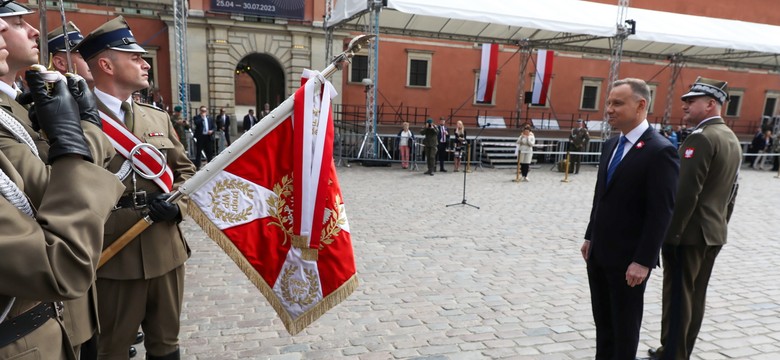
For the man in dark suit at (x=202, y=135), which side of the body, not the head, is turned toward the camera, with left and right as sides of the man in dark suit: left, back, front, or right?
front

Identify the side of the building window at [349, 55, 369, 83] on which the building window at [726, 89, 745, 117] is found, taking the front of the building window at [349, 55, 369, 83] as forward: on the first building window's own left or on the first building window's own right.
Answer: on the first building window's own left

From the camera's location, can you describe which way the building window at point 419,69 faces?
facing the viewer

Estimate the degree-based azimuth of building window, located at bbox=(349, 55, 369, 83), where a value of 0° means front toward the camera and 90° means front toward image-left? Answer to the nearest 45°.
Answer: approximately 0°

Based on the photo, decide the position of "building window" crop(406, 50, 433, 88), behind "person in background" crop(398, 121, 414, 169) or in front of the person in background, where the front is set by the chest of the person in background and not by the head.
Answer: behind

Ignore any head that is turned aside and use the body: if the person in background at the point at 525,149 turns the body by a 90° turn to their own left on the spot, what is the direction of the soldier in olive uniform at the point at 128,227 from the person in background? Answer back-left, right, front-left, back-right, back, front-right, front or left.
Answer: right

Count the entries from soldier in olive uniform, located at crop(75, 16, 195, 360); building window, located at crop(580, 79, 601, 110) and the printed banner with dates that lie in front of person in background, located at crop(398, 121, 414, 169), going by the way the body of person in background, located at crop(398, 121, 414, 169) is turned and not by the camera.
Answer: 1

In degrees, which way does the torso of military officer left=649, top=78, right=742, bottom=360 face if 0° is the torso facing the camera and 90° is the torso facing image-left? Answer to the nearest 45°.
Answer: approximately 135°

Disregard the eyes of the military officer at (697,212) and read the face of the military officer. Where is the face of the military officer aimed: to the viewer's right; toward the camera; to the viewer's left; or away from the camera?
to the viewer's left

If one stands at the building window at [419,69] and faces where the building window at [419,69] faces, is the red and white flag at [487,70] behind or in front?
in front

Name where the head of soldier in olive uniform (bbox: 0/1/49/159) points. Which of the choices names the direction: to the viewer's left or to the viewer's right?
to the viewer's right

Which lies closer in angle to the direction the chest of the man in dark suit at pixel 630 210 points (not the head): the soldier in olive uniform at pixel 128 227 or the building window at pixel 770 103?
the soldier in olive uniform

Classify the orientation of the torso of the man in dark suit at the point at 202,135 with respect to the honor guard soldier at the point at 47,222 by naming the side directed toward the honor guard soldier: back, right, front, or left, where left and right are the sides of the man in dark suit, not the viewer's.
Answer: front

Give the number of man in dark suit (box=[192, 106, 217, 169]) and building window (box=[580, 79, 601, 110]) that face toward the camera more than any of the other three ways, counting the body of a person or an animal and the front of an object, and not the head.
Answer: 2
